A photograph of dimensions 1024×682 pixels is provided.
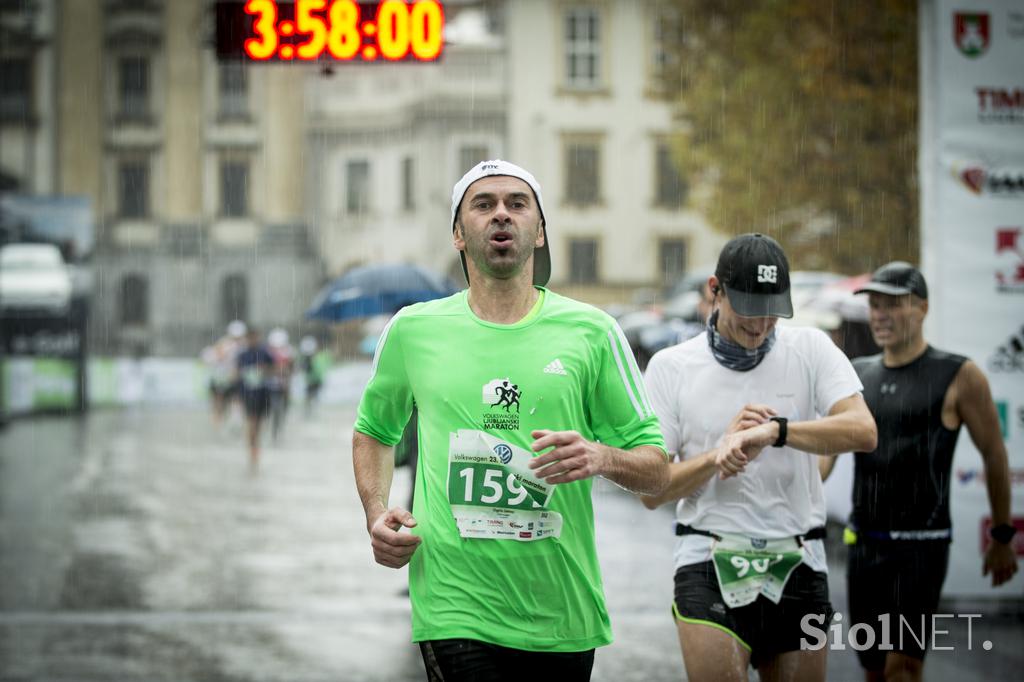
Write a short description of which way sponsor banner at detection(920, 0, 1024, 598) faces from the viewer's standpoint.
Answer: facing the viewer

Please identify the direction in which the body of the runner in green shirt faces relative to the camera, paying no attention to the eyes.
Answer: toward the camera

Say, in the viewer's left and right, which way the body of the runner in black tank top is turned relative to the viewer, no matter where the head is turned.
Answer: facing the viewer and to the left of the viewer

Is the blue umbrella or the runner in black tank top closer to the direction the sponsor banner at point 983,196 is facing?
the runner in black tank top

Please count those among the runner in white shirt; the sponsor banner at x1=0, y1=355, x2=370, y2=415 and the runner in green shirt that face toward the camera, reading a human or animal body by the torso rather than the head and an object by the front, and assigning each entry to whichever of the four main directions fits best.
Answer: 3

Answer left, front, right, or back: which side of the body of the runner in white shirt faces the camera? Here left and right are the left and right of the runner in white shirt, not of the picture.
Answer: front

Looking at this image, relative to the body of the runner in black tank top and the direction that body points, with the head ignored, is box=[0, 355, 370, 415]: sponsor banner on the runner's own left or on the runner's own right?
on the runner's own right
